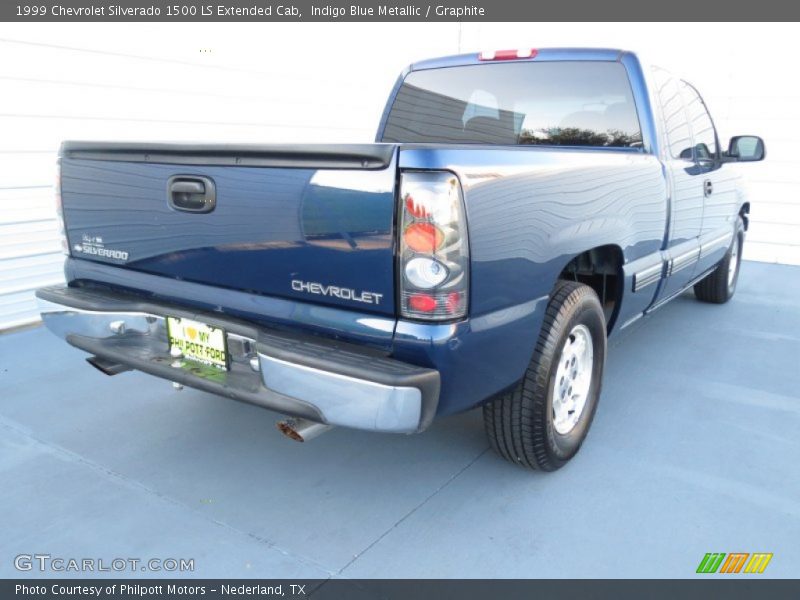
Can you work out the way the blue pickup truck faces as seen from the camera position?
facing away from the viewer and to the right of the viewer
